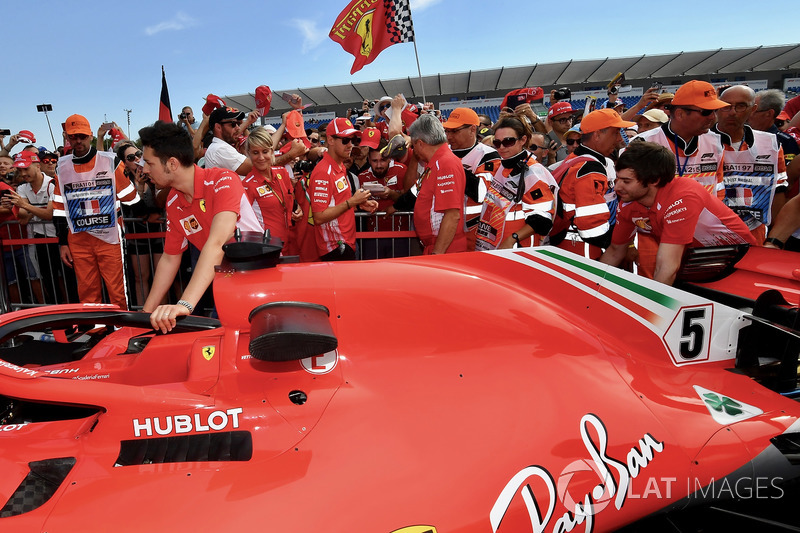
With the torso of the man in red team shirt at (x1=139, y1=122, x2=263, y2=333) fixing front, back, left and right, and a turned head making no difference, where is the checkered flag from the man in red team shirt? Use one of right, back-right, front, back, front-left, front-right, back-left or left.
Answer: back

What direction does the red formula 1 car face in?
to the viewer's left

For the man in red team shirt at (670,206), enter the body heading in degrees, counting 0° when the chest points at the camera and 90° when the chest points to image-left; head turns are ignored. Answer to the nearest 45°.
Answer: approximately 45°

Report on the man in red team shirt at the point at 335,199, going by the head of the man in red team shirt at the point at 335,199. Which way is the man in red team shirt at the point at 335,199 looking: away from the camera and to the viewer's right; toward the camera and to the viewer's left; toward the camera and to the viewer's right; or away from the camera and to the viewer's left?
toward the camera and to the viewer's right
